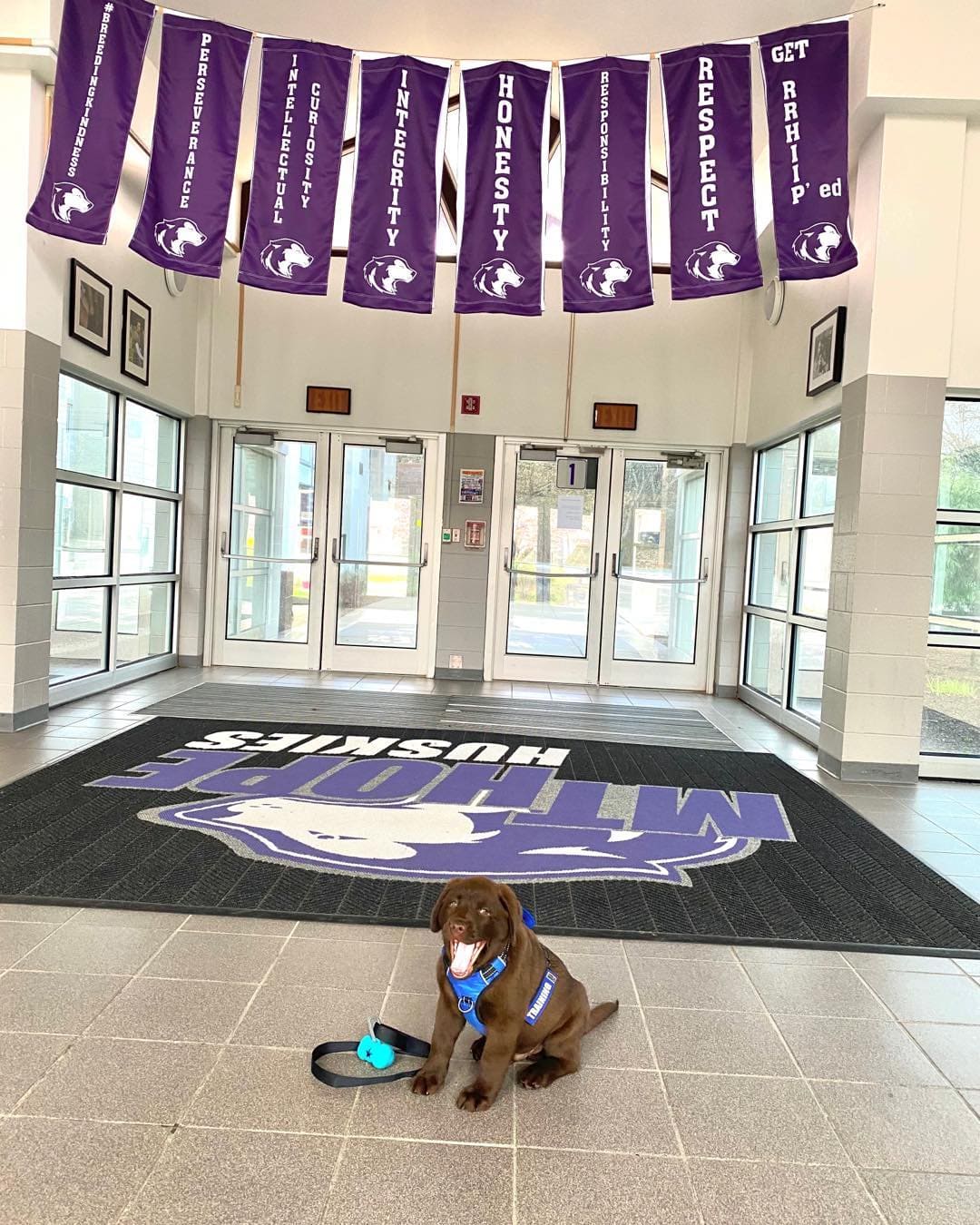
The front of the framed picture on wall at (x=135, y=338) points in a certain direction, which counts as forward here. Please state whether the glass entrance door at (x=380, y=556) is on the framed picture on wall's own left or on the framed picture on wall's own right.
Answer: on the framed picture on wall's own left

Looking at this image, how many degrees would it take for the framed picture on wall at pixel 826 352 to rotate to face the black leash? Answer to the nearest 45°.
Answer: approximately 45° to its left

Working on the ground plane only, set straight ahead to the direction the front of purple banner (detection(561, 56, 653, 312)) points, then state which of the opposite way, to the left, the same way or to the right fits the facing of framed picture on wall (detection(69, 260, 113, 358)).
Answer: to the left

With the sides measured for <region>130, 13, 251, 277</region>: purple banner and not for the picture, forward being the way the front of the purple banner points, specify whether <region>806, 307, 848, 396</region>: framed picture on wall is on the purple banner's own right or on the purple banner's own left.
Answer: on the purple banner's own left

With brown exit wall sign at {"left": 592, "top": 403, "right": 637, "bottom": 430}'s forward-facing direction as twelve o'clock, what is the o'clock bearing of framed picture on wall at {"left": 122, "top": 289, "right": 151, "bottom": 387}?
The framed picture on wall is roughly at 2 o'clock from the brown exit wall sign.

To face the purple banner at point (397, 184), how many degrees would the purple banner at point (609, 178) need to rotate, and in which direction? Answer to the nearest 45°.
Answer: approximately 90° to its right
